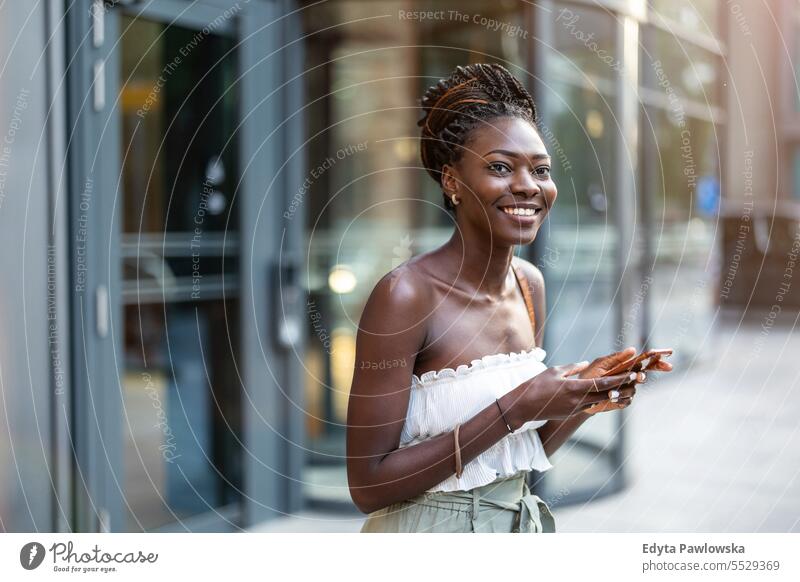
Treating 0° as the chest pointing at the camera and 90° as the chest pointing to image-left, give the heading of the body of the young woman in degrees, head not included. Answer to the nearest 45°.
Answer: approximately 315°

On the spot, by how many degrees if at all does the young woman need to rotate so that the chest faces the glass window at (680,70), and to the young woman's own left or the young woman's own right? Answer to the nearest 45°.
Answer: approximately 135° to the young woman's own left

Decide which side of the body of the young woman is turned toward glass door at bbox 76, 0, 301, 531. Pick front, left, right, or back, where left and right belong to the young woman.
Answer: back

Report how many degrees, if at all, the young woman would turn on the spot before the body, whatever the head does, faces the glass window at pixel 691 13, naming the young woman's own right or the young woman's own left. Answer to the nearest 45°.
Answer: approximately 135° to the young woman's own left

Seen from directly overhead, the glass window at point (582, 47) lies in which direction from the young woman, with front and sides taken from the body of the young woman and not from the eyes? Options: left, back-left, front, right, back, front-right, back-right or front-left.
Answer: back-left

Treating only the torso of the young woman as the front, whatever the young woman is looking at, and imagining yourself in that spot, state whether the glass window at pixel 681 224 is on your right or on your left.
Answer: on your left

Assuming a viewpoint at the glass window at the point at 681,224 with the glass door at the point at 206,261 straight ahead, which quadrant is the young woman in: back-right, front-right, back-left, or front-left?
front-left

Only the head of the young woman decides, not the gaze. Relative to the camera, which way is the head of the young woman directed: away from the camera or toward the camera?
toward the camera
